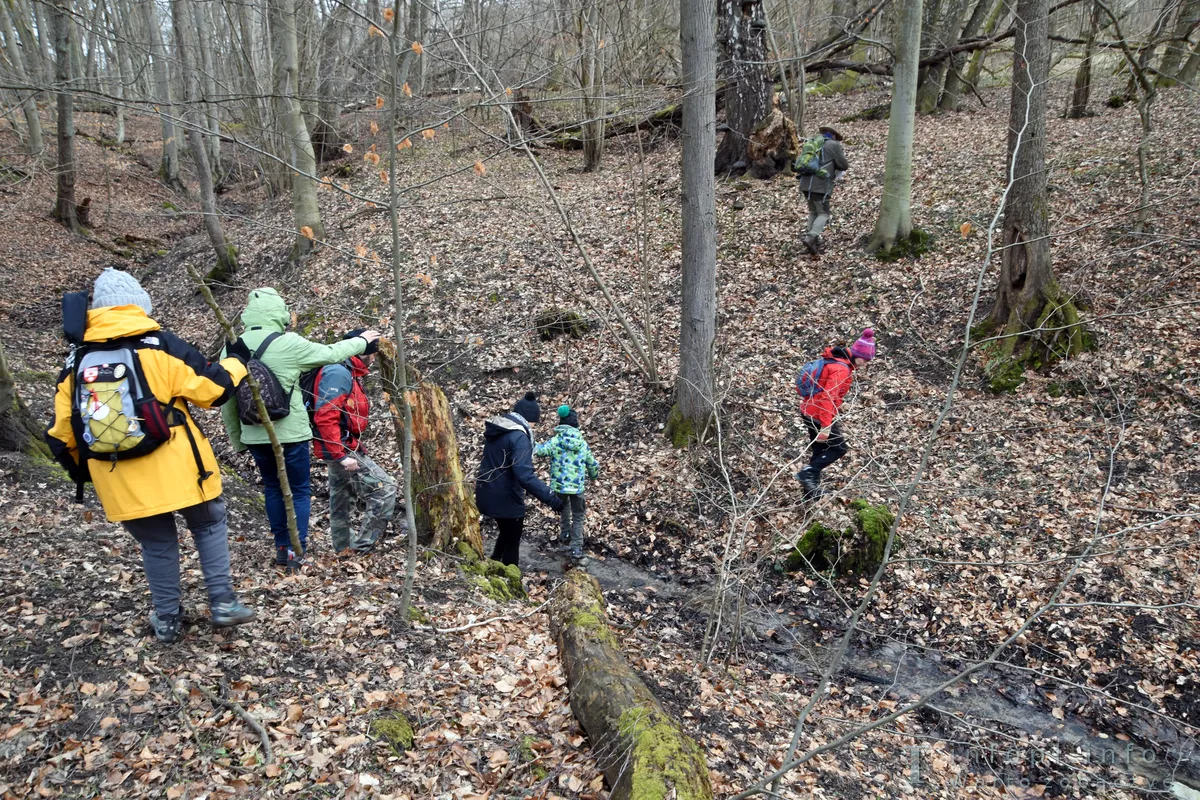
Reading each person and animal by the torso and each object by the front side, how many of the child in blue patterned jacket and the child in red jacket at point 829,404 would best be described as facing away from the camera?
1

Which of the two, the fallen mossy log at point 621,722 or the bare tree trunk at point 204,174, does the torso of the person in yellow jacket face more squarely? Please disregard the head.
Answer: the bare tree trunk

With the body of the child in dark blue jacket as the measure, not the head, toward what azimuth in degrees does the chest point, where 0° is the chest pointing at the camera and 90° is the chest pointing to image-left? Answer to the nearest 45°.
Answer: approximately 225°

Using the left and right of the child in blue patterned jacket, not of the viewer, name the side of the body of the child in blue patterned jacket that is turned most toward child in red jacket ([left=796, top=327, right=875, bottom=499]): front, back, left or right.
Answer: right

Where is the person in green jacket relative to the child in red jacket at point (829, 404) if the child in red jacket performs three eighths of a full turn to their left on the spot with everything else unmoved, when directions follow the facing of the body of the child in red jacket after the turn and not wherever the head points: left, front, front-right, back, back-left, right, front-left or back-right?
left

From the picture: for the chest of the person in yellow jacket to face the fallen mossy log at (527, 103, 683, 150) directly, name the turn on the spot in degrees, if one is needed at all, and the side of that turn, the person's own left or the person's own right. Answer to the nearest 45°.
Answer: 0° — they already face it

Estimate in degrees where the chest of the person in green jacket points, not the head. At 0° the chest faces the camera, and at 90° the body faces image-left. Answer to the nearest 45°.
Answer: approximately 225°

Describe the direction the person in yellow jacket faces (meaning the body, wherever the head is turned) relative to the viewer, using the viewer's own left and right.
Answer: facing away from the viewer and to the right of the viewer

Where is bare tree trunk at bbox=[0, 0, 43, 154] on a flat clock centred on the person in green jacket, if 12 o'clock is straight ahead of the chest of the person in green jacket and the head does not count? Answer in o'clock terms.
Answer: The bare tree trunk is roughly at 10 o'clock from the person in green jacket.

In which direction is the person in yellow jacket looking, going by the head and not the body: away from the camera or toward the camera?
away from the camera

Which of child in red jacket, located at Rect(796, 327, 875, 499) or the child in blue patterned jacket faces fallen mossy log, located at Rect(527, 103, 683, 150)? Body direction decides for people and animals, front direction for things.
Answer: the child in blue patterned jacket

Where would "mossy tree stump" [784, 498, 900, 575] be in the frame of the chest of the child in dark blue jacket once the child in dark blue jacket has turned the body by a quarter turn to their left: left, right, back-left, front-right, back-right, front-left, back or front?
back-right
